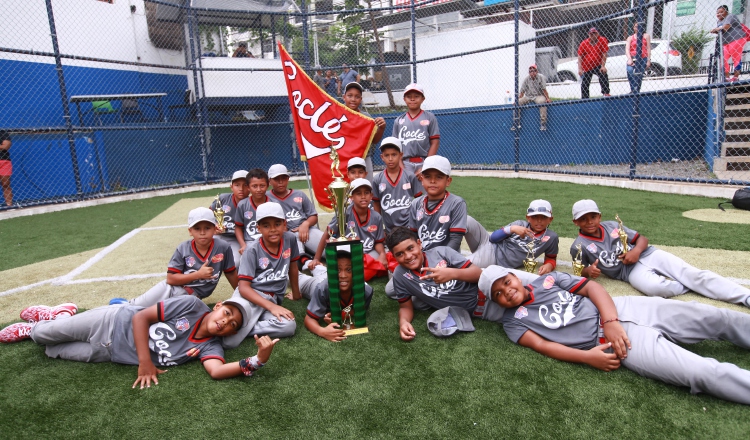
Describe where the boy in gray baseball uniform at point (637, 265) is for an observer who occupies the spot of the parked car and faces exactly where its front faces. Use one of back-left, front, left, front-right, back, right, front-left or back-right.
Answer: left

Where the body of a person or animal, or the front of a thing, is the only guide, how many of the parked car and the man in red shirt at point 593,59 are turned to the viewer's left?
1

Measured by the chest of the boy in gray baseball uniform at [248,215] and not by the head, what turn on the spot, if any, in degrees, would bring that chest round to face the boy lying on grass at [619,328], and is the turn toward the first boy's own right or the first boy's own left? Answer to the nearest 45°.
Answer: approximately 45° to the first boy's own left

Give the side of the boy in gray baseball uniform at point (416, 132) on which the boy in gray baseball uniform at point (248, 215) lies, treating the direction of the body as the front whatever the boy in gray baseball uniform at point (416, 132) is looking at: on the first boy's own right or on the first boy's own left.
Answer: on the first boy's own right

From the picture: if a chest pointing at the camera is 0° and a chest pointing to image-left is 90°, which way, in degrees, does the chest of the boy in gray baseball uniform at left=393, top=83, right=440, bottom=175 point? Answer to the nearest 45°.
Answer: approximately 0°

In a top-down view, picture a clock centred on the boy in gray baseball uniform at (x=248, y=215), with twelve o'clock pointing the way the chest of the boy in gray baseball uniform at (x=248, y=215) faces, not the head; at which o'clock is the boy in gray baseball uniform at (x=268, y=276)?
the boy in gray baseball uniform at (x=268, y=276) is roughly at 12 o'clock from the boy in gray baseball uniform at (x=248, y=215).

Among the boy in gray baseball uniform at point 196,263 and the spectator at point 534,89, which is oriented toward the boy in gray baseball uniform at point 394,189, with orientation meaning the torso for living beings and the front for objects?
the spectator

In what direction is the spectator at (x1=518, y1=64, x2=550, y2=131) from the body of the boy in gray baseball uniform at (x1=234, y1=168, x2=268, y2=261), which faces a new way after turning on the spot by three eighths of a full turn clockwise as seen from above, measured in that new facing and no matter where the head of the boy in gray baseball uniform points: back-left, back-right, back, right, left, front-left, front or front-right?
right

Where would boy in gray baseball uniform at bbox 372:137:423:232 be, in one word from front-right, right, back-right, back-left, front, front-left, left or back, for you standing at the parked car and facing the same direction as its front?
left

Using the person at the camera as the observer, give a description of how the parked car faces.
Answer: facing to the left of the viewer

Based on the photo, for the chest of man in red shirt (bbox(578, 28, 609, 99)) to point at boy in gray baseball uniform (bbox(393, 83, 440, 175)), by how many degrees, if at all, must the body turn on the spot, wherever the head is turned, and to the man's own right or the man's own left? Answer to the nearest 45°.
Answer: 0° — they already face them

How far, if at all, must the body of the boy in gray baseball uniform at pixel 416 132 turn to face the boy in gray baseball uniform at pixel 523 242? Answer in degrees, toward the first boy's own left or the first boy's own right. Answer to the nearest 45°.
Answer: approximately 45° to the first boy's own left

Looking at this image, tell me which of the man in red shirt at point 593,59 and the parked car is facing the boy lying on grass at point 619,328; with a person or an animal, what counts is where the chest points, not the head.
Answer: the man in red shirt
